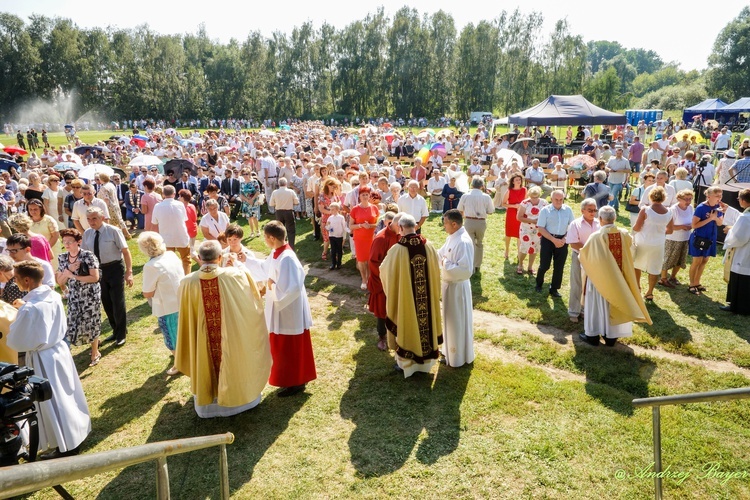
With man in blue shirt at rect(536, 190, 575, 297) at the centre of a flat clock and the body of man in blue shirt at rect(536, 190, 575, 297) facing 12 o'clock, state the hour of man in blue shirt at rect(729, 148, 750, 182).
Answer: man in blue shirt at rect(729, 148, 750, 182) is roughly at 7 o'clock from man in blue shirt at rect(536, 190, 575, 297).

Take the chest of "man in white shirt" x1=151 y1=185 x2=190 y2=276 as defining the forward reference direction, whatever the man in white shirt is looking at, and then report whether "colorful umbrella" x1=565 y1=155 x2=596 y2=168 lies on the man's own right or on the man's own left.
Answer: on the man's own right

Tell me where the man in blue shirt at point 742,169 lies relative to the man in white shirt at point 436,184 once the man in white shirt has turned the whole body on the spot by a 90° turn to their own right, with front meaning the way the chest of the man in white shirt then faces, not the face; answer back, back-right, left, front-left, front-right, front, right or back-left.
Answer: back

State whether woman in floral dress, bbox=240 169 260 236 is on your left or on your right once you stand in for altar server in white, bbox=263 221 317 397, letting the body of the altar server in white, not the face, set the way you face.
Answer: on your right

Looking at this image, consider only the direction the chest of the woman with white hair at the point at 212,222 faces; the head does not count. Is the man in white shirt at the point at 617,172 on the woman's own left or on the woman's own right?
on the woman's own left

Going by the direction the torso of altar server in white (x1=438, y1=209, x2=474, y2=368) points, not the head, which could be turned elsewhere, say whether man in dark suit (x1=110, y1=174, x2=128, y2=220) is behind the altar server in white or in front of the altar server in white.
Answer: in front

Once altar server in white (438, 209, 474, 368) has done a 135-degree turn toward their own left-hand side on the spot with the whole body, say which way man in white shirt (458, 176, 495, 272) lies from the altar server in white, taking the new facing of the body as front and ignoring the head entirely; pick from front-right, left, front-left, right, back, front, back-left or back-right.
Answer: back-left

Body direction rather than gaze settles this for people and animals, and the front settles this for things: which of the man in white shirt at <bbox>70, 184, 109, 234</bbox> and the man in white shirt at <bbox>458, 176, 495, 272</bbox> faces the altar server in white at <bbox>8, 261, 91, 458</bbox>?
the man in white shirt at <bbox>70, 184, 109, 234</bbox>

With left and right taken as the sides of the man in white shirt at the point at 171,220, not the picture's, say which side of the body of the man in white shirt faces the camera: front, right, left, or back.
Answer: back

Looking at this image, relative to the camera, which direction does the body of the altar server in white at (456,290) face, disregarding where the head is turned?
to the viewer's left

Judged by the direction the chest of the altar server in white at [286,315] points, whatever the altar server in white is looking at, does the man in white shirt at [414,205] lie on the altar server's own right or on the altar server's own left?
on the altar server's own right
